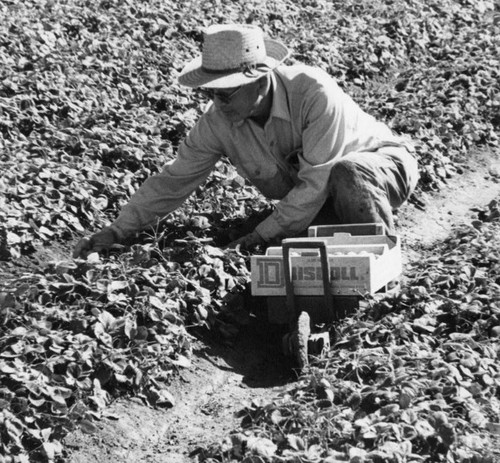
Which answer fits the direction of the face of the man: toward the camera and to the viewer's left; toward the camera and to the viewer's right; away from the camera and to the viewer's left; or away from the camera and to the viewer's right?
toward the camera and to the viewer's left

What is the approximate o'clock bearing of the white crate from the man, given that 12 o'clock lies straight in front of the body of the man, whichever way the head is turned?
The white crate is roughly at 10 o'clock from the man.

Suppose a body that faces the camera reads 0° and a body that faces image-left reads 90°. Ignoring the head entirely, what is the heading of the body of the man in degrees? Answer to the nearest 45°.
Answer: approximately 45°
